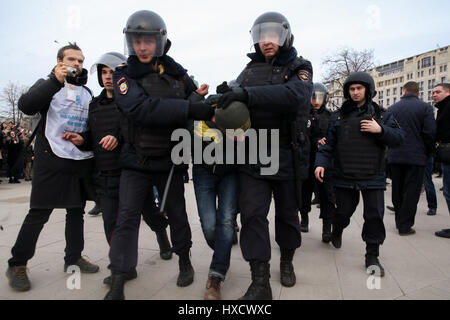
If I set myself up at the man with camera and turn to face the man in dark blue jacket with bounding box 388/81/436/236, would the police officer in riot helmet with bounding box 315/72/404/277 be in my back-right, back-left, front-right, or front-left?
front-right

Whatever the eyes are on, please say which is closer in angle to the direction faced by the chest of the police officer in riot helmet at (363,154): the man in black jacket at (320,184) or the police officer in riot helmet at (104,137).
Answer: the police officer in riot helmet

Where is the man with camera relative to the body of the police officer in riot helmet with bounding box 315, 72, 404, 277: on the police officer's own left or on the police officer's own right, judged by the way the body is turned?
on the police officer's own right

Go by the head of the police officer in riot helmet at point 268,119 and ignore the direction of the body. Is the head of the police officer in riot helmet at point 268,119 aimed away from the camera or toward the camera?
toward the camera

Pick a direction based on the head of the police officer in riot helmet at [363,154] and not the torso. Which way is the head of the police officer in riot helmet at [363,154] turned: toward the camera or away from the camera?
toward the camera

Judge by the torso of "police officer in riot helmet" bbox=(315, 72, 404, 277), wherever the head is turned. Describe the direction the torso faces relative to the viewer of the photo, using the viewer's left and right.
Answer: facing the viewer

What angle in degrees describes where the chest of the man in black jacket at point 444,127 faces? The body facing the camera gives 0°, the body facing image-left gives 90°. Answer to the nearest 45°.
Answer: approximately 90°

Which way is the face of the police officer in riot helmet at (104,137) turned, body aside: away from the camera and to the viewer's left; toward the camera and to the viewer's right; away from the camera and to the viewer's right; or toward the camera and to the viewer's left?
toward the camera and to the viewer's right

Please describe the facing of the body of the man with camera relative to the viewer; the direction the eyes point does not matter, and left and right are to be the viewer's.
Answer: facing the viewer and to the right of the viewer

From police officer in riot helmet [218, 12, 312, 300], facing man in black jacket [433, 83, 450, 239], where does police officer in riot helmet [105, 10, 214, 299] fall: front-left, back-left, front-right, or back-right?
back-left
